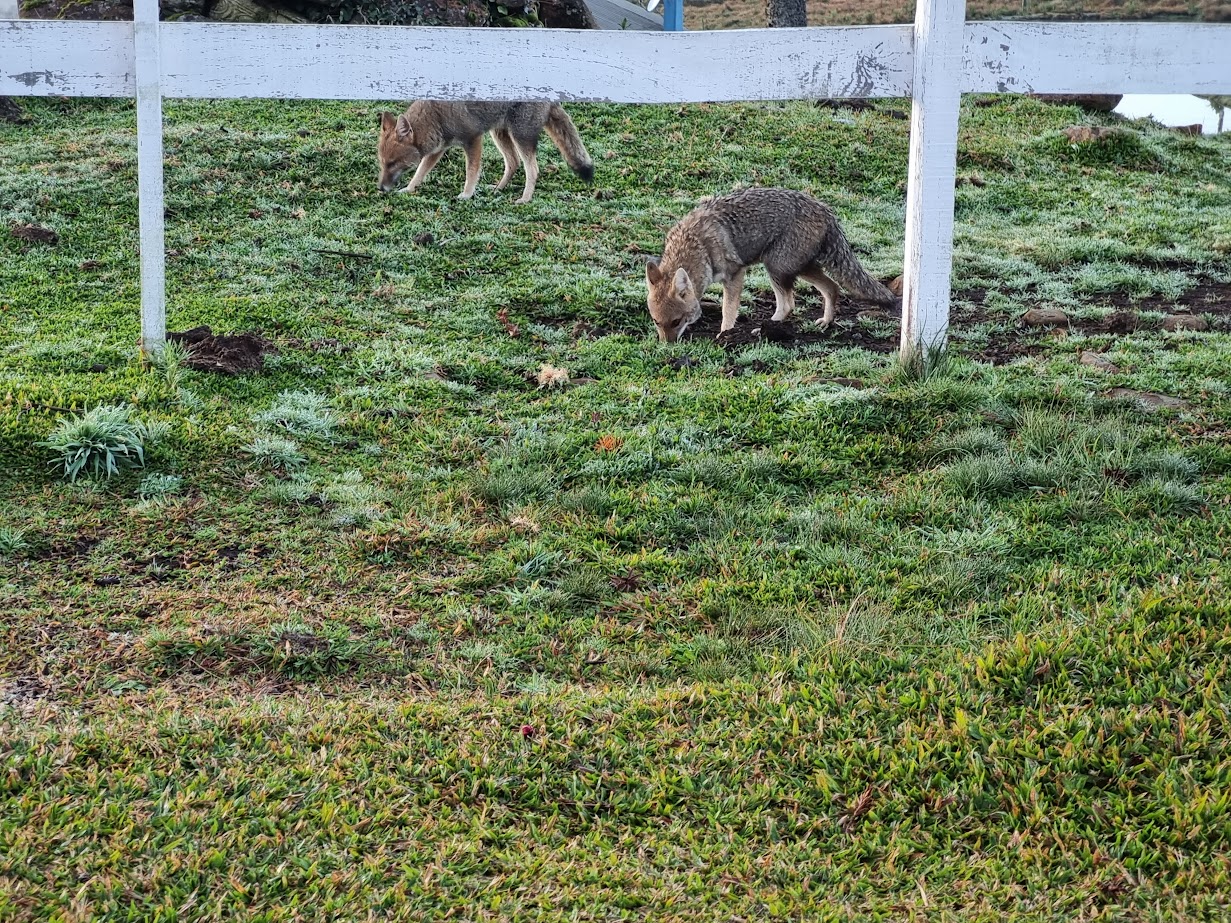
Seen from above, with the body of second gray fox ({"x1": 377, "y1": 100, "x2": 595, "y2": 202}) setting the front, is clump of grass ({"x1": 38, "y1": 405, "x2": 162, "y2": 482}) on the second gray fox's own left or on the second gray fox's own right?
on the second gray fox's own left

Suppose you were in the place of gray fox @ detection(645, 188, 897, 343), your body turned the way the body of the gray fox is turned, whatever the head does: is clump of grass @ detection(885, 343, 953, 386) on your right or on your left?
on your left

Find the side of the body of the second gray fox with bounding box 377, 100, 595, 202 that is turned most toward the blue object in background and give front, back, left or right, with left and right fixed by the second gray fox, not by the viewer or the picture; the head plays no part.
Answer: right

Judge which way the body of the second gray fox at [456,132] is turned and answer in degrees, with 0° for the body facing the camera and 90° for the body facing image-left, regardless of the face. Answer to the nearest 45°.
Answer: approximately 90°

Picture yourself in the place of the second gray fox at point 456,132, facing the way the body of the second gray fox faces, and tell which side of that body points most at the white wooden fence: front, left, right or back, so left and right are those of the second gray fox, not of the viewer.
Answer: left

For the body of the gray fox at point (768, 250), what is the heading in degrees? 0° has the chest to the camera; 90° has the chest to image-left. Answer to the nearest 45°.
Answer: approximately 45°

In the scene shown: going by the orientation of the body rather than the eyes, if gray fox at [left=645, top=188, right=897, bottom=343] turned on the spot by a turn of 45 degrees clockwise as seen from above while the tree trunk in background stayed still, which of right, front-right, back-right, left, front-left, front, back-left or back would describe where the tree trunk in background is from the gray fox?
right

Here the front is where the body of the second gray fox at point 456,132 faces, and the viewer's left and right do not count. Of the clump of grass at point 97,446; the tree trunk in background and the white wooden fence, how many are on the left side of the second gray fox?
2
